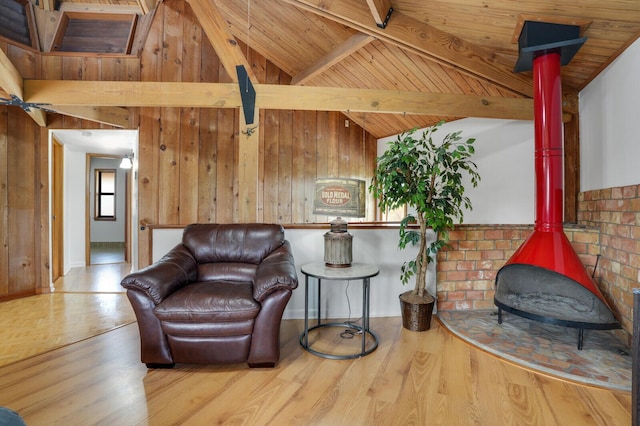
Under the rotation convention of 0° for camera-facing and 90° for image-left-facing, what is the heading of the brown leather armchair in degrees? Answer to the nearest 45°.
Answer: approximately 0°

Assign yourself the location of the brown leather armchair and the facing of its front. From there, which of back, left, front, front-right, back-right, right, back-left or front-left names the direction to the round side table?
left

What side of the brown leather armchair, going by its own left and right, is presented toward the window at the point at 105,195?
back

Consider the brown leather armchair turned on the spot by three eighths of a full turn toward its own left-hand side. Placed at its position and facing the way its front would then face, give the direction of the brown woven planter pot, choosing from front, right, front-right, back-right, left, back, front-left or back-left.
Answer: front-right

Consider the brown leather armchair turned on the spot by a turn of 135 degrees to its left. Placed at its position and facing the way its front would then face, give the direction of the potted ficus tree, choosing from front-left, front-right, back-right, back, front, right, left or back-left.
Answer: front-right
